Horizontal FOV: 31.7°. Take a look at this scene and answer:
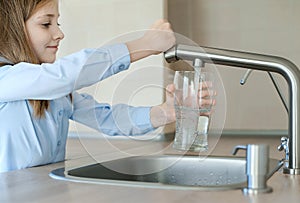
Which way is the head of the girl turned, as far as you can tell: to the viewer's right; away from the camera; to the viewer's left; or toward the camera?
to the viewer's right

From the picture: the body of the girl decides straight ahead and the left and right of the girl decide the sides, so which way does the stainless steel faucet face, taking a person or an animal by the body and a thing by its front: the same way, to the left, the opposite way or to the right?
the opposite way

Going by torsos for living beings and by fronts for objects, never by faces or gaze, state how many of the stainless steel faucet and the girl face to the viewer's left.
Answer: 1

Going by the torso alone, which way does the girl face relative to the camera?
to the viewer's right

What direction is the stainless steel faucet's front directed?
to the viewer's left
